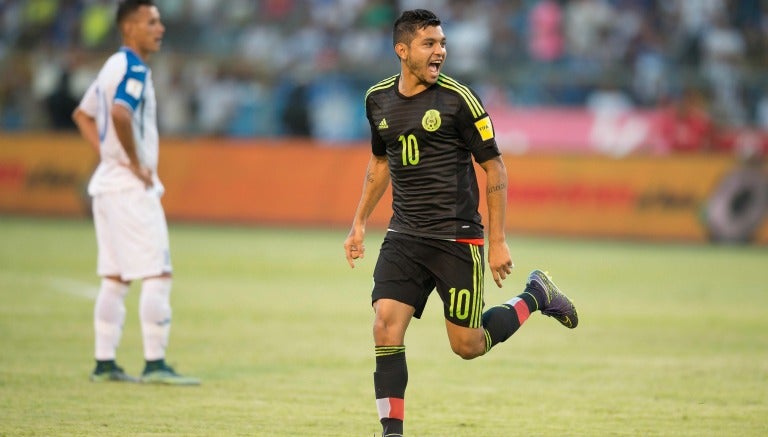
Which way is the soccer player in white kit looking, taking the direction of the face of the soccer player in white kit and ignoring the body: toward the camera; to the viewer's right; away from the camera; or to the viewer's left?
to the viewer's right

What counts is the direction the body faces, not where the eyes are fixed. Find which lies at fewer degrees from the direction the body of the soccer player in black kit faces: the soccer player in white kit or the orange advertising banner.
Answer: the soccer player in white kit

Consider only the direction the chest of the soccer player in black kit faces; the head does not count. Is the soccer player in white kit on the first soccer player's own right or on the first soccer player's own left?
on the first soccer player's own right

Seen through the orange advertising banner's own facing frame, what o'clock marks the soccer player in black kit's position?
The soccer player in black kit is roughly at 12 o'clock from the orange advertising banner.

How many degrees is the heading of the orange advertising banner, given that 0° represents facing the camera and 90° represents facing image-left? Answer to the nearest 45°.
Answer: approximately 0°

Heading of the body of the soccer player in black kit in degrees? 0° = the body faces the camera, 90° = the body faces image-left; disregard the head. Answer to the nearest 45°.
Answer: approximately 45°

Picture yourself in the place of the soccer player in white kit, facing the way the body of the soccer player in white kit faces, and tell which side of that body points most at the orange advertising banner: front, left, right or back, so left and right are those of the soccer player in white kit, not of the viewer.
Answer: left

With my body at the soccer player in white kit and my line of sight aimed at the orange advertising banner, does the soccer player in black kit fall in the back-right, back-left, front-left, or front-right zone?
back-right

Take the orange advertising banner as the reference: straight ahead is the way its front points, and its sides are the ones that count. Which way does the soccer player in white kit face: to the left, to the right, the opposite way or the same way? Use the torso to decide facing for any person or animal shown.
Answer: to the left

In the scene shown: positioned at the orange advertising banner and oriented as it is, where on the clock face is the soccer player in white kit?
The soccer player in white kit is roughly at 12 o'clock from the orange advertising banner.

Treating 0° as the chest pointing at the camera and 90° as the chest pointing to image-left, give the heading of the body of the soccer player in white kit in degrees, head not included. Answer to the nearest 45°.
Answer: approximately 270°
